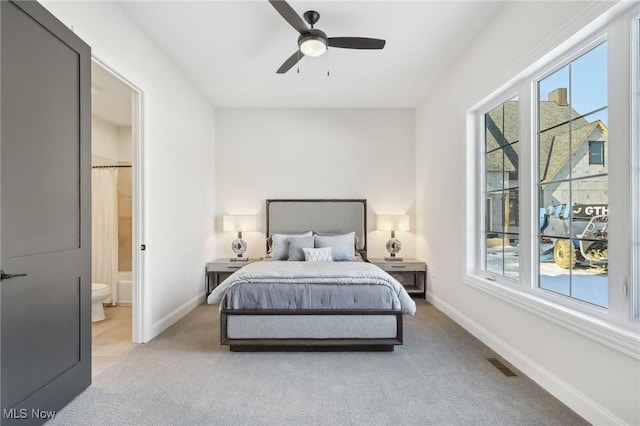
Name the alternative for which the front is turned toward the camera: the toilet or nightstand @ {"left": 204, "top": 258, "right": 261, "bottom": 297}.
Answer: the nightstand

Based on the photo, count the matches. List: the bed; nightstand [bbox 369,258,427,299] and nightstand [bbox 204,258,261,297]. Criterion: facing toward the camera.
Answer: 3

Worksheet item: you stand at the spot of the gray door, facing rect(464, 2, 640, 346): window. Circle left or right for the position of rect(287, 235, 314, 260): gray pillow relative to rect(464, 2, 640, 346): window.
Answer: left

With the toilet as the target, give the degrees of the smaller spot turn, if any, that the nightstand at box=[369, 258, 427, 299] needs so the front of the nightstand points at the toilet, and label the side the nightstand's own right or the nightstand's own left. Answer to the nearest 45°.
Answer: approximately 45° to the nightstand's own right

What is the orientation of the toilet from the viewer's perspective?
to the viewer's right

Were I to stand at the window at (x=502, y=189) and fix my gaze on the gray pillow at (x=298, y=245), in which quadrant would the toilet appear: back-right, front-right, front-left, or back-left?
front-left

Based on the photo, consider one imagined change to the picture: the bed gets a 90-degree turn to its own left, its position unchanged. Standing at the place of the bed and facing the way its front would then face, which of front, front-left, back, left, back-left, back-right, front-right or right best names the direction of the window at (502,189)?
front

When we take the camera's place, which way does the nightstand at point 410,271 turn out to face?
facing the viewer

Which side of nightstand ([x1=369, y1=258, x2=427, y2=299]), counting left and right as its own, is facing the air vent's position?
front

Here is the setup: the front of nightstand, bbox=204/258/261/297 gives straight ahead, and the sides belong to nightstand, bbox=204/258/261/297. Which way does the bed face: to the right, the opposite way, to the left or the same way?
the same way

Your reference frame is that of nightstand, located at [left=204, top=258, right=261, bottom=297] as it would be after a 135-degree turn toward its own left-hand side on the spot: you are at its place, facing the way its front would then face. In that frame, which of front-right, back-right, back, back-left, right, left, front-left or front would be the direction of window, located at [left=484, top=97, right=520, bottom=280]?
right

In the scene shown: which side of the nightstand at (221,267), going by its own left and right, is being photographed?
front

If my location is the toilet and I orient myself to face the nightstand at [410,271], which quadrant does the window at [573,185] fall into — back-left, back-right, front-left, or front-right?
front-right

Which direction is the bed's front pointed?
toward the camera

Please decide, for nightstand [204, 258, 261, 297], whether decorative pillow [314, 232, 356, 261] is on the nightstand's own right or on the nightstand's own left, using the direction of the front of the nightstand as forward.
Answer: on the nightstand's own left

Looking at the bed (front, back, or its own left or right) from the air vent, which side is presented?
left
